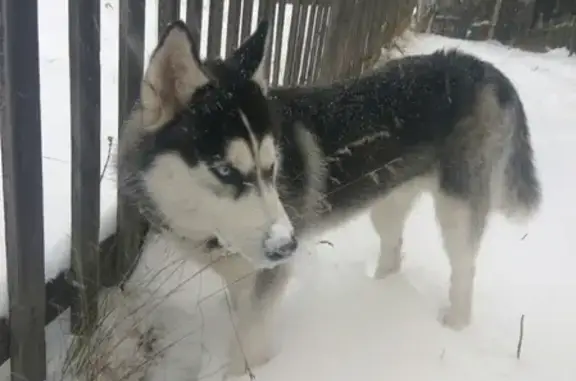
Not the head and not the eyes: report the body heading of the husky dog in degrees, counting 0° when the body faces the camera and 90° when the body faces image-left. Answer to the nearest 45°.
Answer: approximately 45°

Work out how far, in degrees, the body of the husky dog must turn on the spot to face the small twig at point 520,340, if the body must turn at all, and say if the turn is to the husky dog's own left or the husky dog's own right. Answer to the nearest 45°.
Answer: approximately 135° to the husky dog's own left

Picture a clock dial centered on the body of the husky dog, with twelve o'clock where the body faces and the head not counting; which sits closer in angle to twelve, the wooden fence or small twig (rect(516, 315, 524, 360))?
the wooden fence

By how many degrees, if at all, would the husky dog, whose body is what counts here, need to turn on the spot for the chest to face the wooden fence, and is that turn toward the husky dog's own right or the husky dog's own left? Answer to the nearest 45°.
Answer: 0° — it already faces it
